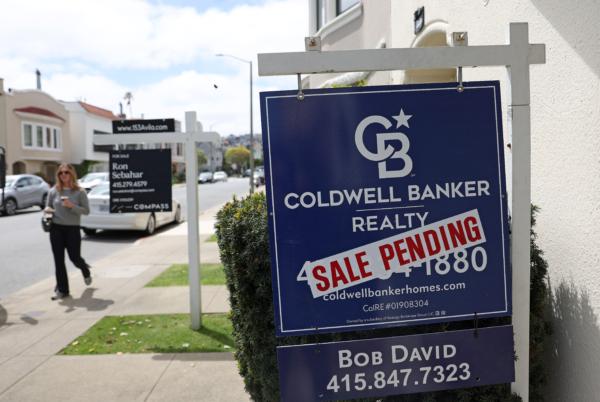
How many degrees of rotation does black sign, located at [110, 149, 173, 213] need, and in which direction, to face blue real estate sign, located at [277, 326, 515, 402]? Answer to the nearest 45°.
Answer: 0° — it already faces it

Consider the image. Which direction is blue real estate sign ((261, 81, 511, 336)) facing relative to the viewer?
toward the camera

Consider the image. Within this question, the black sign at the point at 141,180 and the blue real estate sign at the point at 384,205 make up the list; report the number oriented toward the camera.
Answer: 2

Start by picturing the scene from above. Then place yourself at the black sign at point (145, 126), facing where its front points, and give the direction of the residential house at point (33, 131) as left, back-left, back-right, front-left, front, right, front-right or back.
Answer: back

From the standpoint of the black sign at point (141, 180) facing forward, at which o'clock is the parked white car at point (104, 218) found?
The parked white car is roughly at 6 o'clock from the black sign.

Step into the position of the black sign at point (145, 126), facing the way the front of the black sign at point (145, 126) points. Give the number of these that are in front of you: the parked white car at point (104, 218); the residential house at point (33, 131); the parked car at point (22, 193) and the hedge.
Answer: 1

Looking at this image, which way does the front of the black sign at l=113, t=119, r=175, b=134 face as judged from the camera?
facing the viewer

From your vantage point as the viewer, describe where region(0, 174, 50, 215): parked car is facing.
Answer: facing the viewer and to the left of the viewer

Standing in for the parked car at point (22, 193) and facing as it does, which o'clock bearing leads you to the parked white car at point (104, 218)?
The parked white car is roughly at 10 o'clock from the parked car.

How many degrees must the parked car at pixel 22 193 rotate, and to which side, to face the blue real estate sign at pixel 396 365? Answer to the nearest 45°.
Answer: approximately 45° to its left

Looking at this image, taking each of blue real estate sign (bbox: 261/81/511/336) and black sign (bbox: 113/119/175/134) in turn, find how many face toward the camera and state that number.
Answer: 2

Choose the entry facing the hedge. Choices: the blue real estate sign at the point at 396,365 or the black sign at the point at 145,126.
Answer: the black sign

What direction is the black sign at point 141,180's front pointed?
toward the camera
